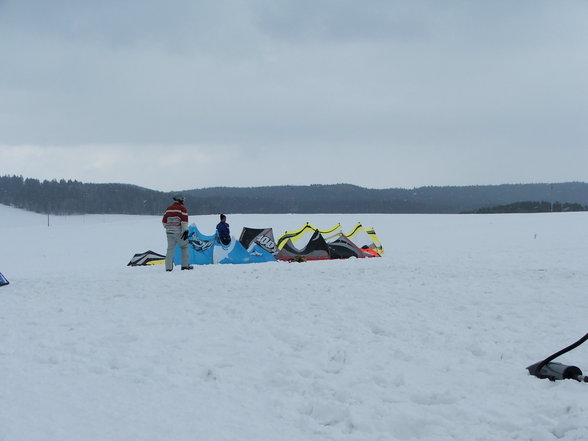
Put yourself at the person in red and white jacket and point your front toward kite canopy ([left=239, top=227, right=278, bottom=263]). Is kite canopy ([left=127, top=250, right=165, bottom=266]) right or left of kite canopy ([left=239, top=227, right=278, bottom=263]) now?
left

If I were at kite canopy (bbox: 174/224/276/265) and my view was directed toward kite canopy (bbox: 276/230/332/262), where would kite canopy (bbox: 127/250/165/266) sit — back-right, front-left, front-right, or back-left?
back-left
